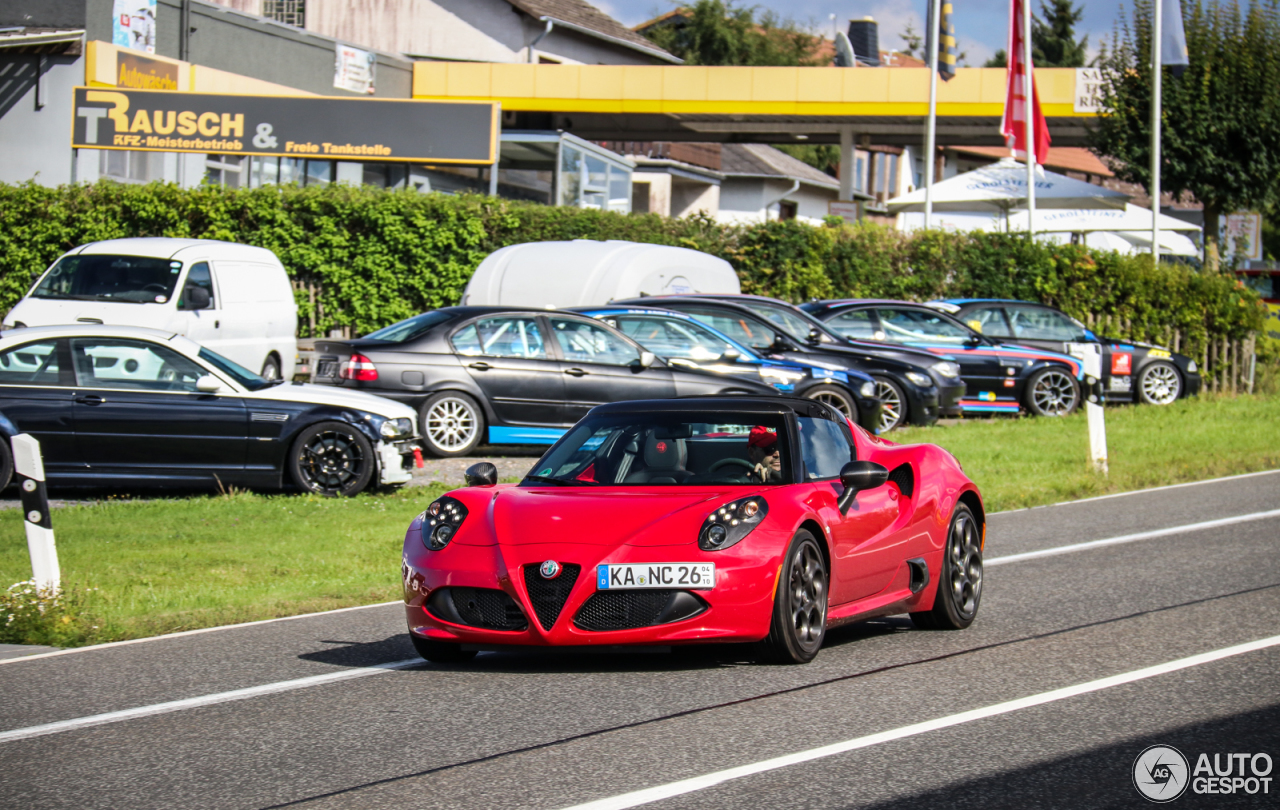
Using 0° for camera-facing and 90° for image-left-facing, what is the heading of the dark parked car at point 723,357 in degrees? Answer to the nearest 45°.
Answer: approximately 270°

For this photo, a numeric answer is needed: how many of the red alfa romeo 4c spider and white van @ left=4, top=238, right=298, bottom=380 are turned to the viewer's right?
0

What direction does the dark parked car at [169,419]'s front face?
to the viewer's right

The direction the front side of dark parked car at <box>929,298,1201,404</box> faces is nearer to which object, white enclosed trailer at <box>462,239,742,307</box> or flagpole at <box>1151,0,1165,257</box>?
the flagpole

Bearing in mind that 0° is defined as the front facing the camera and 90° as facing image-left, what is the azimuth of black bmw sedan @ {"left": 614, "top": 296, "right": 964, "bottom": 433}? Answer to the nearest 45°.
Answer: approximately 315°

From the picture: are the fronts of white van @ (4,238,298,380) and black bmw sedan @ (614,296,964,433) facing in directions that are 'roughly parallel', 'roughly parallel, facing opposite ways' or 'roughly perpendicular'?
roughly perpendicular

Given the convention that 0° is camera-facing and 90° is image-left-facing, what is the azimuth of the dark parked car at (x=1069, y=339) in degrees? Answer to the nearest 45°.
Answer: approximately 270°

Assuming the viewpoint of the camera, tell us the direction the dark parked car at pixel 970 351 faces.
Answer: facing to the right of the viewer

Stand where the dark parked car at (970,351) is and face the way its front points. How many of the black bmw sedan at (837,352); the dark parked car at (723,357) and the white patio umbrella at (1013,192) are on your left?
1

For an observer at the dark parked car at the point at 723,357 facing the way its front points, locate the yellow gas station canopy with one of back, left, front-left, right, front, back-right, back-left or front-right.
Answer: left

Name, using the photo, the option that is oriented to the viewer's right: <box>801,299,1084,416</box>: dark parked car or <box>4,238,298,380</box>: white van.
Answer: the dark parked car

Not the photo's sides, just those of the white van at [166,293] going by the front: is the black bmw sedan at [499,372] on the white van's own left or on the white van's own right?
on the white van's own left

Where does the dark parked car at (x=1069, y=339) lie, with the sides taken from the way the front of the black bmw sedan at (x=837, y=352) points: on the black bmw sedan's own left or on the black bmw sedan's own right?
on the black bmw sedan's own left
